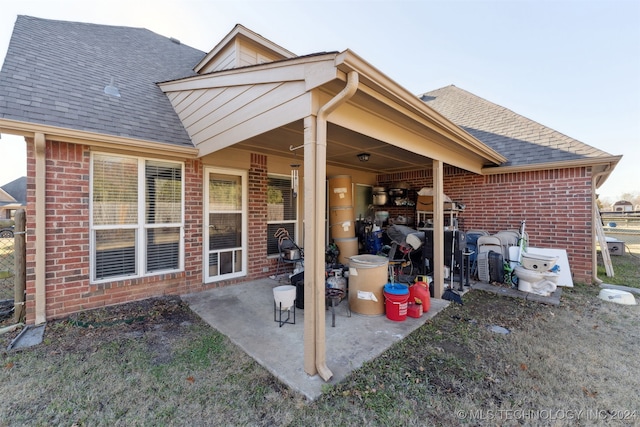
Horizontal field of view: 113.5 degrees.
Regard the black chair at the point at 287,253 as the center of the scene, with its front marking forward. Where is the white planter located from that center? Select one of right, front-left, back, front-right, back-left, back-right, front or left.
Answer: front-right

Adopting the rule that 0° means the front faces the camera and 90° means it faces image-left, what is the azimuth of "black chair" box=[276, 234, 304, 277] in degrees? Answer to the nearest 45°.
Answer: approximately 315°

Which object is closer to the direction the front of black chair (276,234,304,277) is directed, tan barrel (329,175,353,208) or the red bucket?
the red bucket

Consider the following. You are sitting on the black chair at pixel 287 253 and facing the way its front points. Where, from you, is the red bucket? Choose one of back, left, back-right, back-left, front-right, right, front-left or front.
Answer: front
